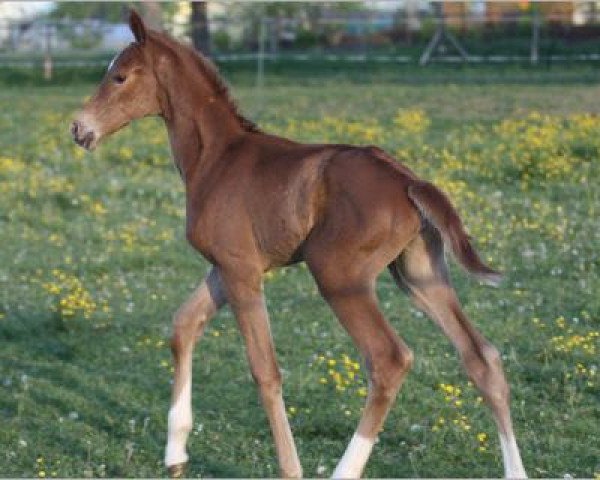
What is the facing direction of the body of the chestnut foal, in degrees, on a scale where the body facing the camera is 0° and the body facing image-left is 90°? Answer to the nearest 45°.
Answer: approximately 90°

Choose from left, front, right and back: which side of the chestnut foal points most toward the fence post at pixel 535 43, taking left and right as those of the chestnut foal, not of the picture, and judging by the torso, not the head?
right
